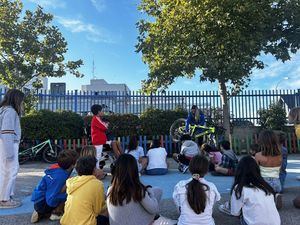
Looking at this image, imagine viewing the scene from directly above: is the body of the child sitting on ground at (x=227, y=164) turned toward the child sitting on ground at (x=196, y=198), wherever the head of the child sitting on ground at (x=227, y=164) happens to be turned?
no

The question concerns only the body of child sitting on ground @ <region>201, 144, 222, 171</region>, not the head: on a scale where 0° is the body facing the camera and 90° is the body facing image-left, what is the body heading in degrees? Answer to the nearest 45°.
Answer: approximately 90°

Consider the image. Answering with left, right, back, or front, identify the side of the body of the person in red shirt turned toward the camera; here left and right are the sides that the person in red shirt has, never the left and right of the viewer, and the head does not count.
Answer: right

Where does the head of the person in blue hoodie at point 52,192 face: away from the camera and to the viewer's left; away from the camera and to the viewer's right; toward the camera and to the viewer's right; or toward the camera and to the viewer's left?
away from the camera and to the viewer's right

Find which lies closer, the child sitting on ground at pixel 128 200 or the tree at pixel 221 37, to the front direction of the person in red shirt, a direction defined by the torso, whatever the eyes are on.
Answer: the tree

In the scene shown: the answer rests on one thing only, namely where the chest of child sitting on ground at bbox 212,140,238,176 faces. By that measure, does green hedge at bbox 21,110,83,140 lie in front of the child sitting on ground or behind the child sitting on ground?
in front

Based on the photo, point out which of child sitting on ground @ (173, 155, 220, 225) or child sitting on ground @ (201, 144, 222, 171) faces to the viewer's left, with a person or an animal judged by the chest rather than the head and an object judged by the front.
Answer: child sitting on ground @ (201, 144, 222, 171)

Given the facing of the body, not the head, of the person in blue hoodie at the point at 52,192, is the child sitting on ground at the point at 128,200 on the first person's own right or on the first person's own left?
on the first person's own right

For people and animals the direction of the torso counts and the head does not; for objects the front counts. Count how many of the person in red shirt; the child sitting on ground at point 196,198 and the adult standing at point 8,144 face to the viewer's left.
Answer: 0

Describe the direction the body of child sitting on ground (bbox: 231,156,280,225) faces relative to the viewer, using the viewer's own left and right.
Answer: facing away from the viewer and to the left of the viewer

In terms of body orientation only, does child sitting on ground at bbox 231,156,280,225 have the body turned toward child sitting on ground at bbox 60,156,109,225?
no

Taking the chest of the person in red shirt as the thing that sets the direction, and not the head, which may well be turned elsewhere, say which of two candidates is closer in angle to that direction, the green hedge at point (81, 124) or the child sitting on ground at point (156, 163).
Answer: the child sitting on ground

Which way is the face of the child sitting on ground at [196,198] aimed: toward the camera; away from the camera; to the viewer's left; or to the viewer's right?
away from the camera

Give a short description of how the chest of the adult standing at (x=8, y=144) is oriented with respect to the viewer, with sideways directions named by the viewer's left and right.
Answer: facing to the right of the viewer

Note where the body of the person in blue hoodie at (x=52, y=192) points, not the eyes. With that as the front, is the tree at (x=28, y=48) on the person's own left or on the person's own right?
on the person's own left

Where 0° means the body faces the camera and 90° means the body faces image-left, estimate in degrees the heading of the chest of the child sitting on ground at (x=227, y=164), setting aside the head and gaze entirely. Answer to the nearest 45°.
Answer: approximately 90°
